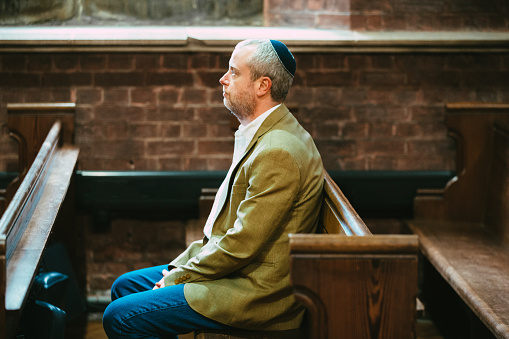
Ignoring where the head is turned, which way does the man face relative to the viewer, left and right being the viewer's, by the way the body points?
facing to the left of the viewer

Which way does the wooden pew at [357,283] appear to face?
to the viewer's left

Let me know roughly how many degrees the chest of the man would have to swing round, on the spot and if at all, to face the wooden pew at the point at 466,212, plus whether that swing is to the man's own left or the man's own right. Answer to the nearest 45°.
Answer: approximately 135° to the man's own right

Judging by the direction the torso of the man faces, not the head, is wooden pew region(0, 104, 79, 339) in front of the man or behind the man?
in front
